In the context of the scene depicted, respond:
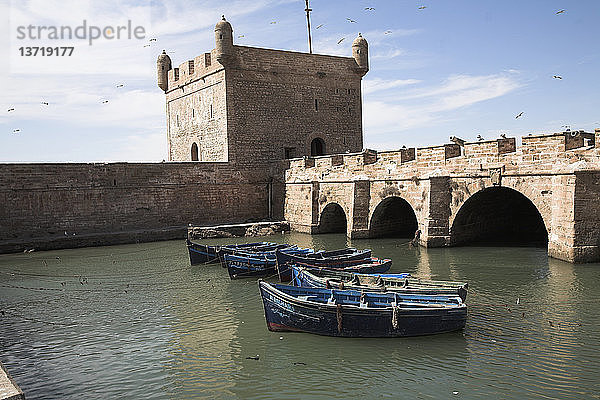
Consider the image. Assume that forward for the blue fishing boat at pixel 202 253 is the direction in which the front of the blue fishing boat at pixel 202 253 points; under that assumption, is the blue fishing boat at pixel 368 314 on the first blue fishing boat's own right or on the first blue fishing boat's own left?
on the first blue fishing boat's own left

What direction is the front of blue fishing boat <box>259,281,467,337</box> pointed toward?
to the viewer's left

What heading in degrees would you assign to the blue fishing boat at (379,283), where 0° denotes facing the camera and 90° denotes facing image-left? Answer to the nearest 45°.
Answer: approximately 90°

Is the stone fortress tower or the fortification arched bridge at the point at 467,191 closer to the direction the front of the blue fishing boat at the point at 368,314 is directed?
the stone fortress tower

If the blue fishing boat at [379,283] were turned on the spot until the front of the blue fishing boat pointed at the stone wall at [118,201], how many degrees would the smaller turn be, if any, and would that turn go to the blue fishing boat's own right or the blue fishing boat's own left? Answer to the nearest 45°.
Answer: approximately 45° to the blue fishing boat's own right

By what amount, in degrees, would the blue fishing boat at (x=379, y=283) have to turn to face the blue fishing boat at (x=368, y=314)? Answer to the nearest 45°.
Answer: approximately 90° to its left

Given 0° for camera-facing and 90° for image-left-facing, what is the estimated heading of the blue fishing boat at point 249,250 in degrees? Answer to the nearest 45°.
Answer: approximately 90°

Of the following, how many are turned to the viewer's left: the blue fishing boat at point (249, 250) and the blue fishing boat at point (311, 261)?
2

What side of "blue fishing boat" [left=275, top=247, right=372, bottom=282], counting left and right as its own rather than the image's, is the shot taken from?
left

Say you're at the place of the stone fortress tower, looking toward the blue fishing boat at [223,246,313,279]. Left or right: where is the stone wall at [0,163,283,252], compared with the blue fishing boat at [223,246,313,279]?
right

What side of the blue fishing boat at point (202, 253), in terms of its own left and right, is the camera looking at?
left

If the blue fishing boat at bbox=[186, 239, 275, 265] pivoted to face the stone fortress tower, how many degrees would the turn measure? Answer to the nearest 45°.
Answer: approximately 90° to its right
